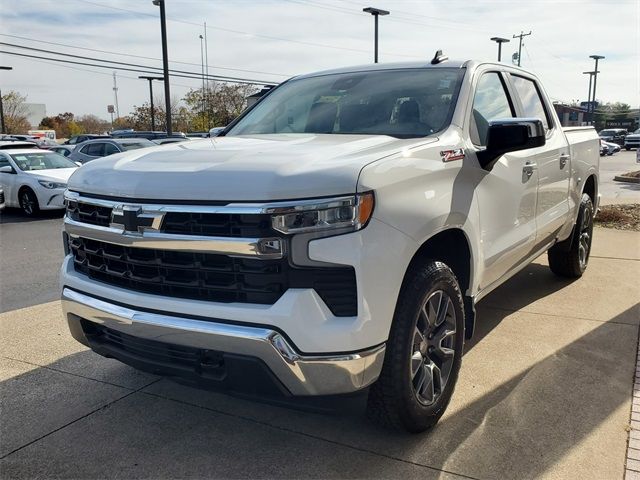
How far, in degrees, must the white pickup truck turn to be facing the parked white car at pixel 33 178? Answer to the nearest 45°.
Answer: approximately 90° to its right

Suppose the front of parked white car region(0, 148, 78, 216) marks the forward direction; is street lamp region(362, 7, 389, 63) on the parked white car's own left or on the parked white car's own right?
on the parked white car's own left

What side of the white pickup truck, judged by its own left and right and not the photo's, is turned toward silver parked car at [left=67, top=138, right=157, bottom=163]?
right

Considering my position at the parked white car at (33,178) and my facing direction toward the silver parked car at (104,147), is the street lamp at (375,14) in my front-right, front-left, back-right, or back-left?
front-right

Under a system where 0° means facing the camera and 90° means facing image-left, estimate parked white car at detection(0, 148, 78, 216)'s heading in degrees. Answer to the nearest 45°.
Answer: approximately 315°

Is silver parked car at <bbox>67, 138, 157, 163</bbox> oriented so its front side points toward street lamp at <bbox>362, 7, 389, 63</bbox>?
no

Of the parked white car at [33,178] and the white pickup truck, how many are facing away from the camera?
0

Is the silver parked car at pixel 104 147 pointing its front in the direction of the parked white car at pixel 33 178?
no

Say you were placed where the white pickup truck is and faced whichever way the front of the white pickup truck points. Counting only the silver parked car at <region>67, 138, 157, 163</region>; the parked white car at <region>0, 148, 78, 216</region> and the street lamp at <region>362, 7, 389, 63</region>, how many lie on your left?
0

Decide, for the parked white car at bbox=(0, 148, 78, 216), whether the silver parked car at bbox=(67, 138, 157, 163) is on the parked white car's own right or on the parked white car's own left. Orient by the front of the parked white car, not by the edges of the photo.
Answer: on the parked white car's own left

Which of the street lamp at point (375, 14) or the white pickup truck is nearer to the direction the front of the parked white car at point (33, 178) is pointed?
the white pickup truck

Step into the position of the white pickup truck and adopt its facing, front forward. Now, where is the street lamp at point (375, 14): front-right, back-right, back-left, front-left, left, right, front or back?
back-right

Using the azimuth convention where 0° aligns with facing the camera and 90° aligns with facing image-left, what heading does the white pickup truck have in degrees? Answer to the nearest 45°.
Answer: approximately 45°

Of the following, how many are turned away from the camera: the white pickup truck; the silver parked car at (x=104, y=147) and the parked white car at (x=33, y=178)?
0
